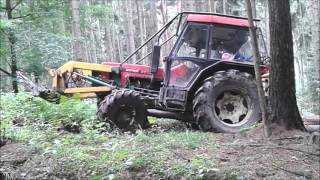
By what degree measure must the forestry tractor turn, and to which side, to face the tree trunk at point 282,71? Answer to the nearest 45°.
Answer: approximately 135° to its left

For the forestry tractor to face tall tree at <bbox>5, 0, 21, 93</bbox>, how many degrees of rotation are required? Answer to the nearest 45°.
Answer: approximately 45° to its right

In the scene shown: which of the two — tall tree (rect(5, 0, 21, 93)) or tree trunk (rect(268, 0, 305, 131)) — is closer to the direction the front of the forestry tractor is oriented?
the tall tree

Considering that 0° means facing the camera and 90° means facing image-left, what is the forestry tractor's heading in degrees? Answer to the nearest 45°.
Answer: approximately 90°
